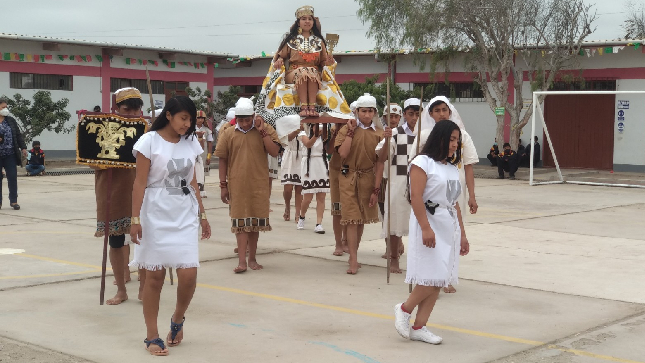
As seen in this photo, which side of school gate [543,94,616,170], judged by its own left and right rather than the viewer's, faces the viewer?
front

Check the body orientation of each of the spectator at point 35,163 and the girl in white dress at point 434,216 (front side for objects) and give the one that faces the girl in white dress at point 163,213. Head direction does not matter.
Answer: the spectator

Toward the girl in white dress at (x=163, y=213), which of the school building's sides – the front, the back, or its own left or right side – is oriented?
front

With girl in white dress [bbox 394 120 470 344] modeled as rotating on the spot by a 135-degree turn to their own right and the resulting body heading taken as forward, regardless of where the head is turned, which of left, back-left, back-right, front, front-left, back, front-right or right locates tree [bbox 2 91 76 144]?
front-right

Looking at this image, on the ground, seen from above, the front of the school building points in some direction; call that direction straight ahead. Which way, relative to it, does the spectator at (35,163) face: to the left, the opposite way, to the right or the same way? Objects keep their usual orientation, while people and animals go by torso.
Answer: the same way

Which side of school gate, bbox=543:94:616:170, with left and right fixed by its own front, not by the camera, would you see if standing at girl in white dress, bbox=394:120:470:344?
front

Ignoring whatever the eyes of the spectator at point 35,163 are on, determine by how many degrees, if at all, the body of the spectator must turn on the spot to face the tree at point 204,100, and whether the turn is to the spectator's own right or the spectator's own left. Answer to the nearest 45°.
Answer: approximately 135° to the spectator's own left

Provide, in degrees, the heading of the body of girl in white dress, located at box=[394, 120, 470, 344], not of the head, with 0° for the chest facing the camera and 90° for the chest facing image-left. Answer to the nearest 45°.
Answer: approximately 315°

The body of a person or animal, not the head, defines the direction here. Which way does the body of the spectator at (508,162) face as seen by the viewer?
toward the camera

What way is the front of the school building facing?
toward the camera
